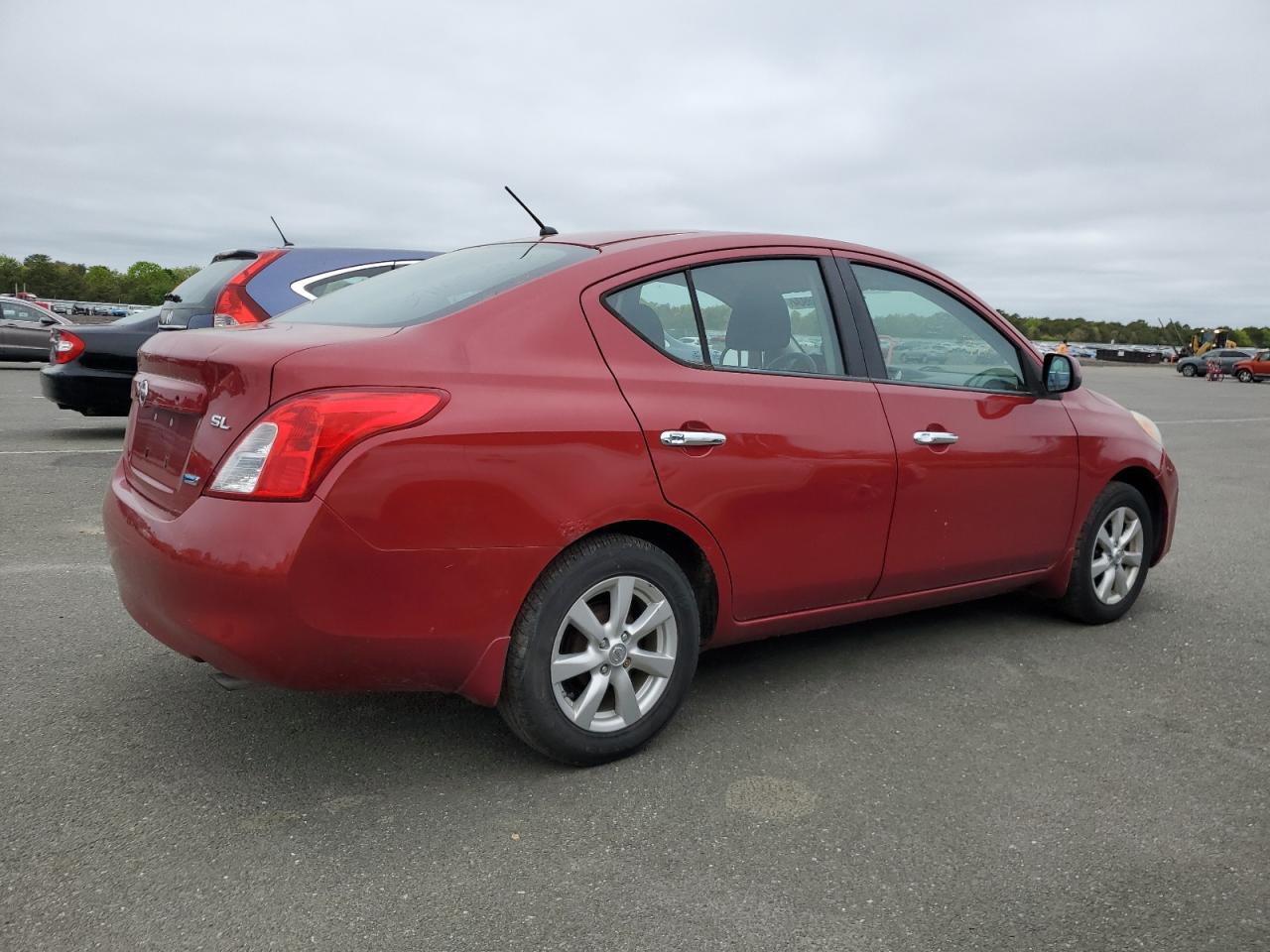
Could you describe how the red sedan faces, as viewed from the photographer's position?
facing away from the viewer and to the right of the viewer

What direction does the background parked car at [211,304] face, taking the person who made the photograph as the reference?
facing away from the viewer and to the right of the viewer

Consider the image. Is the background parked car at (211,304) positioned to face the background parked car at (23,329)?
no

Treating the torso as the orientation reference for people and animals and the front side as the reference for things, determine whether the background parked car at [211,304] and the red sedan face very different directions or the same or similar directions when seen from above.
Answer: same or similar directions

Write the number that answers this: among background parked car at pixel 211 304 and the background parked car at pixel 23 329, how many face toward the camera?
0

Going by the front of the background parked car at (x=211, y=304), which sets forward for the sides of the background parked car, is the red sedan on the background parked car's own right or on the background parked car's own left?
on the background parked car's own right

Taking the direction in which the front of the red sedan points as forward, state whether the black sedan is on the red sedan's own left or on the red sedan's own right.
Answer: on the red sedan's own left
